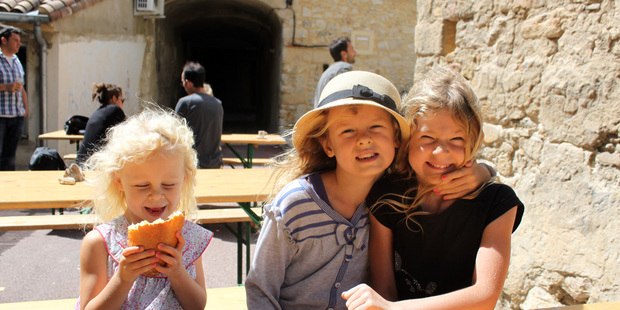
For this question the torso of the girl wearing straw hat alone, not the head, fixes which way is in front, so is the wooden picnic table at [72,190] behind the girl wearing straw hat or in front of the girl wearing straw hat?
behind

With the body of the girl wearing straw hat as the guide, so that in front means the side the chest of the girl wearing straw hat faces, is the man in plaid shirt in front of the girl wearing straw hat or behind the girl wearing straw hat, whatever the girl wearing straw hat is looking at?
behind

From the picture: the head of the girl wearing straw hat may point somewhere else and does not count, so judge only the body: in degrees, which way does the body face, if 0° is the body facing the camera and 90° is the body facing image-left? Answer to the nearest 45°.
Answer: approximately 315°

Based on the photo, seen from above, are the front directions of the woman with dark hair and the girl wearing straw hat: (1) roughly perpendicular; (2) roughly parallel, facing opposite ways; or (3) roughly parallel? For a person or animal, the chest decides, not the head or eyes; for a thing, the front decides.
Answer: roughly perpendicular
